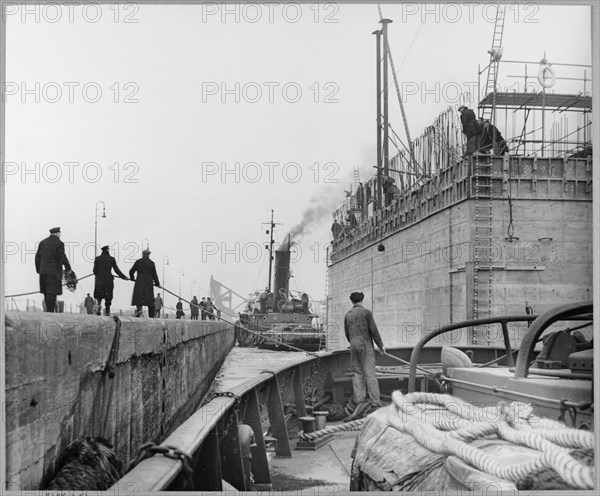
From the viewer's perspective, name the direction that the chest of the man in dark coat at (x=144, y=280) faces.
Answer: away from the camera

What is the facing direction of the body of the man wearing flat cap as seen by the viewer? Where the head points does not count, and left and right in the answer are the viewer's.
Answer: facing away from the viewer

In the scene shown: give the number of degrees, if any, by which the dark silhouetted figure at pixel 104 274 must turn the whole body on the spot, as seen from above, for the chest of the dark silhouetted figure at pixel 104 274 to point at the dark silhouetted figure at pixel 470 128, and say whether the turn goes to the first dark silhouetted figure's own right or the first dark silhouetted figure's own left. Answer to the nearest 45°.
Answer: approximately 45° to the first dark silhouetted figure's own right

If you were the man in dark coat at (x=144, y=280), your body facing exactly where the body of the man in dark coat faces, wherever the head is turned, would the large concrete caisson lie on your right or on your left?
on your right

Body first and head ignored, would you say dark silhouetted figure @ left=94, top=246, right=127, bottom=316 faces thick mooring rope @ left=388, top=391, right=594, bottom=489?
no

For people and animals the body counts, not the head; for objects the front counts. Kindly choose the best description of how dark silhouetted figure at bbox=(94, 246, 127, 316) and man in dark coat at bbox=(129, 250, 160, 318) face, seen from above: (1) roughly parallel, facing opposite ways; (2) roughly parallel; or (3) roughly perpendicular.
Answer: roughly parallel

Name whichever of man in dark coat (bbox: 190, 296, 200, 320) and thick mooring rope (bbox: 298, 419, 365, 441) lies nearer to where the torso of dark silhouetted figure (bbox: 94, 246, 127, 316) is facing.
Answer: the man in dark coat

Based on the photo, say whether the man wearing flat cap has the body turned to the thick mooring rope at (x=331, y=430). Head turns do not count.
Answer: no

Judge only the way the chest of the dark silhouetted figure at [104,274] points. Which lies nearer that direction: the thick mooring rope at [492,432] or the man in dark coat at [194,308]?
the man in dark coat

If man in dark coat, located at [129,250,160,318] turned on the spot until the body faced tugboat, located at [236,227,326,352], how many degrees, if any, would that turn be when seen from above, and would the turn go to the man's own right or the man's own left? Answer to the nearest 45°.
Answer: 0° — they already face it

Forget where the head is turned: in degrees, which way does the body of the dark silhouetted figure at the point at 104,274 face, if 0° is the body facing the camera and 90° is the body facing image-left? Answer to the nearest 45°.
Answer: approximately 180°
